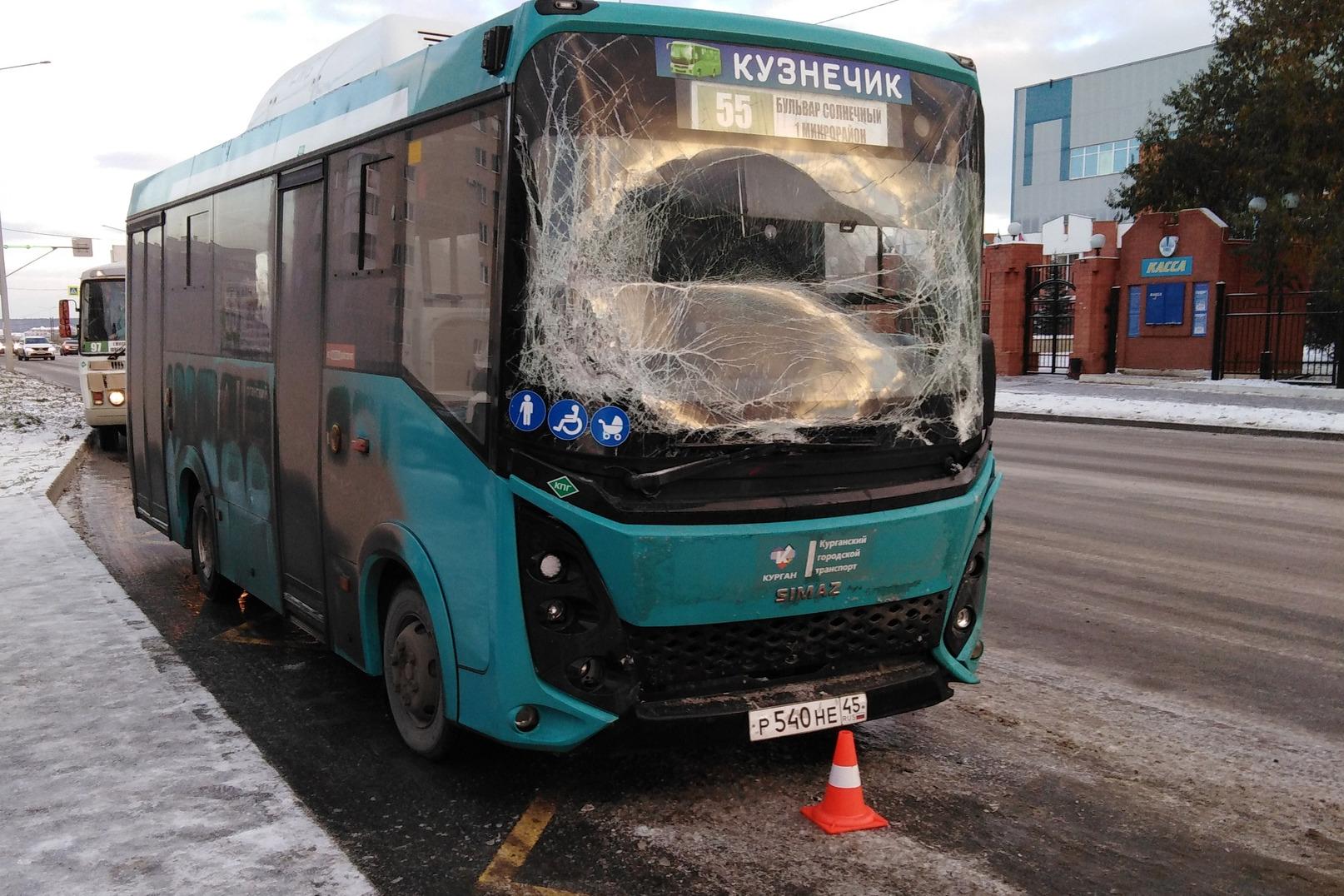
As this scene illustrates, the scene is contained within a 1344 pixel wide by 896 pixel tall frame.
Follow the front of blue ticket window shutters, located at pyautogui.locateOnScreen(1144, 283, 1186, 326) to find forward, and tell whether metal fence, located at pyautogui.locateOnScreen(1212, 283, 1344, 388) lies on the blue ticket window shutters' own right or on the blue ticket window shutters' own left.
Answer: on the blue ticket window shutters' own left

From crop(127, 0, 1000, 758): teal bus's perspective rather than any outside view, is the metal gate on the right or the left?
on its left

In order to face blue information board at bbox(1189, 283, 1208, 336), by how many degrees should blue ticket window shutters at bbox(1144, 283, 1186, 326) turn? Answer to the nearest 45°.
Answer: approximately 45° to its left

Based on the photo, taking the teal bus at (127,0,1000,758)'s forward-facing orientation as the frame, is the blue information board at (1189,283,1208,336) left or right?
on its left

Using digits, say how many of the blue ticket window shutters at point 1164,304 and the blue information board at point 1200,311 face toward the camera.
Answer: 2

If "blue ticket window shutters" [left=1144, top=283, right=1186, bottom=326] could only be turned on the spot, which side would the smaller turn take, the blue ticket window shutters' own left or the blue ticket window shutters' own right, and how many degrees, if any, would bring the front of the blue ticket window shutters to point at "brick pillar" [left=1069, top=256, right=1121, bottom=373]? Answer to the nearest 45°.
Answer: approximately 135° to the blue ticket window shutters' own right

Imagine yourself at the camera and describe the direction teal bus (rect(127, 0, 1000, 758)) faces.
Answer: facing the viewer and to the right of the viewer

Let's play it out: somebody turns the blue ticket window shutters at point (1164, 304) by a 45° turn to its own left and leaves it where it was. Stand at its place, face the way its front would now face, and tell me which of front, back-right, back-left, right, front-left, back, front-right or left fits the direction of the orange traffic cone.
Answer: front-right

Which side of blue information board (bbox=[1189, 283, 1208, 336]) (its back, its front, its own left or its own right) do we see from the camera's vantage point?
front

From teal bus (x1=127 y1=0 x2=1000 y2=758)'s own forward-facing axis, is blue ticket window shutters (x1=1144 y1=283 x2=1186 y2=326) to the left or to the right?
on its left

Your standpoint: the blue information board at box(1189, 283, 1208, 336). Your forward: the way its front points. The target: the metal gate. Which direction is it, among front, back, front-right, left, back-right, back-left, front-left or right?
back-right

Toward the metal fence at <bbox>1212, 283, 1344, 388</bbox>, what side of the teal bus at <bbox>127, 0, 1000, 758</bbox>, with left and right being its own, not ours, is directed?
left

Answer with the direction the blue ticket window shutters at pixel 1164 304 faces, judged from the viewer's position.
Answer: facing the viewer

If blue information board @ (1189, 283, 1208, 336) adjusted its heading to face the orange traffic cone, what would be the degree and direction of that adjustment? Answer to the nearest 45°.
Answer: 0° — it already faces it
